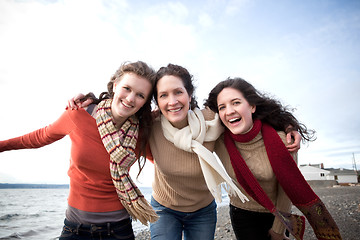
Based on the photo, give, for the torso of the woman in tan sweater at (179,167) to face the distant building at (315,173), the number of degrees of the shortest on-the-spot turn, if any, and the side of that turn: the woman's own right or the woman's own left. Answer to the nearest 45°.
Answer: approximately 180°

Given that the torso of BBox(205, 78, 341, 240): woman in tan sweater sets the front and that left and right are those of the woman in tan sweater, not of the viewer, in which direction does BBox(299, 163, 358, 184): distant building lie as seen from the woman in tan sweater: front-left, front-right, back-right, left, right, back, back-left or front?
back

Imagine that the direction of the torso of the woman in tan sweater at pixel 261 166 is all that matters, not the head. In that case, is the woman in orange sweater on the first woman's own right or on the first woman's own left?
on the first woman's own right

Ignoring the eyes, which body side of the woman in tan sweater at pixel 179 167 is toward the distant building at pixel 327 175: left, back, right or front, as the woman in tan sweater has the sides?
back

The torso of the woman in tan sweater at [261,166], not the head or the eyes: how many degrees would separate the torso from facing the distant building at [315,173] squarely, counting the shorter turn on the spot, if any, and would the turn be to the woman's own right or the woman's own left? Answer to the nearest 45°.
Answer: approximately 180°

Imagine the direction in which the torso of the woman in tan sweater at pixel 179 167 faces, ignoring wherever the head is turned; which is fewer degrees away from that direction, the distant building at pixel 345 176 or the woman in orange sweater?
the woman in orange sweater

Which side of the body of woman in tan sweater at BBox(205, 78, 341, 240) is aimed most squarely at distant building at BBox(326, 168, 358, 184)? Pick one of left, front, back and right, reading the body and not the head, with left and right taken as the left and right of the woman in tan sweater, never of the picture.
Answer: back

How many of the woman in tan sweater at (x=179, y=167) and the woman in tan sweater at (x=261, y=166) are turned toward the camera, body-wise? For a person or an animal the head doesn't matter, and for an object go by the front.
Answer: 2

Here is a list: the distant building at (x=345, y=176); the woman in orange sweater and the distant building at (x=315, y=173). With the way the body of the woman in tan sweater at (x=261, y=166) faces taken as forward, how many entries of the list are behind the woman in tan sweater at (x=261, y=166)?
2

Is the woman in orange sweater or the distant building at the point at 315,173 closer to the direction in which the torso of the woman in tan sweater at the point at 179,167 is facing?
the woman in orange sweater

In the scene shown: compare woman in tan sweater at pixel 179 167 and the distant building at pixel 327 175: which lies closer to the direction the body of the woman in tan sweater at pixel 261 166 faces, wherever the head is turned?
the woman in tan sweater

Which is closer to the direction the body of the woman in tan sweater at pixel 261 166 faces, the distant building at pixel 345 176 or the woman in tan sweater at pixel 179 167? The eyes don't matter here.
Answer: the woman in tan sweater

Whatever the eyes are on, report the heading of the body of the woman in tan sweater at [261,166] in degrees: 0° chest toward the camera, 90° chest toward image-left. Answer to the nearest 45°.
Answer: approximately 0°
